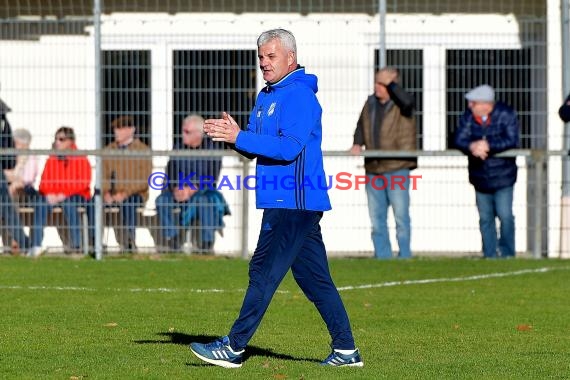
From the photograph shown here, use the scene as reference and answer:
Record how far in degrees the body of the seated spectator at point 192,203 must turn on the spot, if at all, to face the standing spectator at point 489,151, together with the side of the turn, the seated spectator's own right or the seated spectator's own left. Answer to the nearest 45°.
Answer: approximately 90° to the seated spectator's own left

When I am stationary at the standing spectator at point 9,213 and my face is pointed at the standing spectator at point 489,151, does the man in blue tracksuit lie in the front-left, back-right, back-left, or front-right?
front-right

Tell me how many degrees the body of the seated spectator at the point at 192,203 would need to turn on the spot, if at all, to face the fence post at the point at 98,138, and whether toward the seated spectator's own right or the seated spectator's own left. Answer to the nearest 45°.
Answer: approximately 90° to the seated spectator's own right

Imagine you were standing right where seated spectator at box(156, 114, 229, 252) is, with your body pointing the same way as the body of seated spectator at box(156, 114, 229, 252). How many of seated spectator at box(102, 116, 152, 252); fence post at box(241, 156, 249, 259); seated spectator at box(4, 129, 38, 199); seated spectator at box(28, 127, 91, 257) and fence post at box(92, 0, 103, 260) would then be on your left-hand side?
1

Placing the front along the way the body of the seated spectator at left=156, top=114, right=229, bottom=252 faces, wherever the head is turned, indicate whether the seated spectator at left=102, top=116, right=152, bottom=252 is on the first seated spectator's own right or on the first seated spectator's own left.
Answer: on the first seated spectator's own right

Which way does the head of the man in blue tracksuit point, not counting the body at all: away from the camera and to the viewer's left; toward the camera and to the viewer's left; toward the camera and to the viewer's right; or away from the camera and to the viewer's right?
toward the camera and to the viewer's left

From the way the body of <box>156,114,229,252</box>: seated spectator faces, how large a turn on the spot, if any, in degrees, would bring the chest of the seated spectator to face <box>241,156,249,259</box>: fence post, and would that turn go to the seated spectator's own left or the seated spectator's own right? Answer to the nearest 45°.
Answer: approximately 90° to the seated spectator's own left

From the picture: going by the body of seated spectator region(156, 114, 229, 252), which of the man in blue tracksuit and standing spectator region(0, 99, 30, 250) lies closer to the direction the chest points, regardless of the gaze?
the man in blue tracksuit

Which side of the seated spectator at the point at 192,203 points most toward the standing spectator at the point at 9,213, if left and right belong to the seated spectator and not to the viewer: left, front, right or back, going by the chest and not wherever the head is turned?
right

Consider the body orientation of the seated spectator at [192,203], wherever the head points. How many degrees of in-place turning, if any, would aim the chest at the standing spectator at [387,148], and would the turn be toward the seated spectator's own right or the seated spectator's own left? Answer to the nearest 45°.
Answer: approximately 90° to the seated spectator's own left

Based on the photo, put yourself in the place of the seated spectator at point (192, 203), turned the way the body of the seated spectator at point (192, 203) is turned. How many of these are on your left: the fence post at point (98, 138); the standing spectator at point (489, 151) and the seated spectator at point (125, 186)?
1

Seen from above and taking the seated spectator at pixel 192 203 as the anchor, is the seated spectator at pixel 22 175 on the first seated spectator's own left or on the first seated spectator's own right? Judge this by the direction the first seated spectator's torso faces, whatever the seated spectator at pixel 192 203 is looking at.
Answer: on the first seated spectator's own right

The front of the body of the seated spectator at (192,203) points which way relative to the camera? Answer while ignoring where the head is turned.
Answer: toward the camera

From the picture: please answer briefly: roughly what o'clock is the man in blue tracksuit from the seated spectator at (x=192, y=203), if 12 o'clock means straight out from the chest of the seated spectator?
The man in blue tracksuit is roughly at 12 o'clock from the seated spectator.
